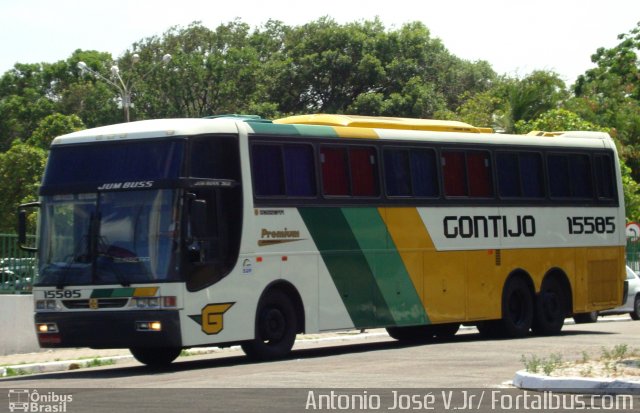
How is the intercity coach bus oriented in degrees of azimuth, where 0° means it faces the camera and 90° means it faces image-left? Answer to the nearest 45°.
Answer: approximately 45°

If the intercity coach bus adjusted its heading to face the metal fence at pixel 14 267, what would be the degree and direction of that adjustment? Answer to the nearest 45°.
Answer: approximately 90° to its right

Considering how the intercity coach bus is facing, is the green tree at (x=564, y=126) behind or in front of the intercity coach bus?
behind

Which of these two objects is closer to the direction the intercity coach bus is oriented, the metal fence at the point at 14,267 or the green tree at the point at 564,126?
the metal fence
